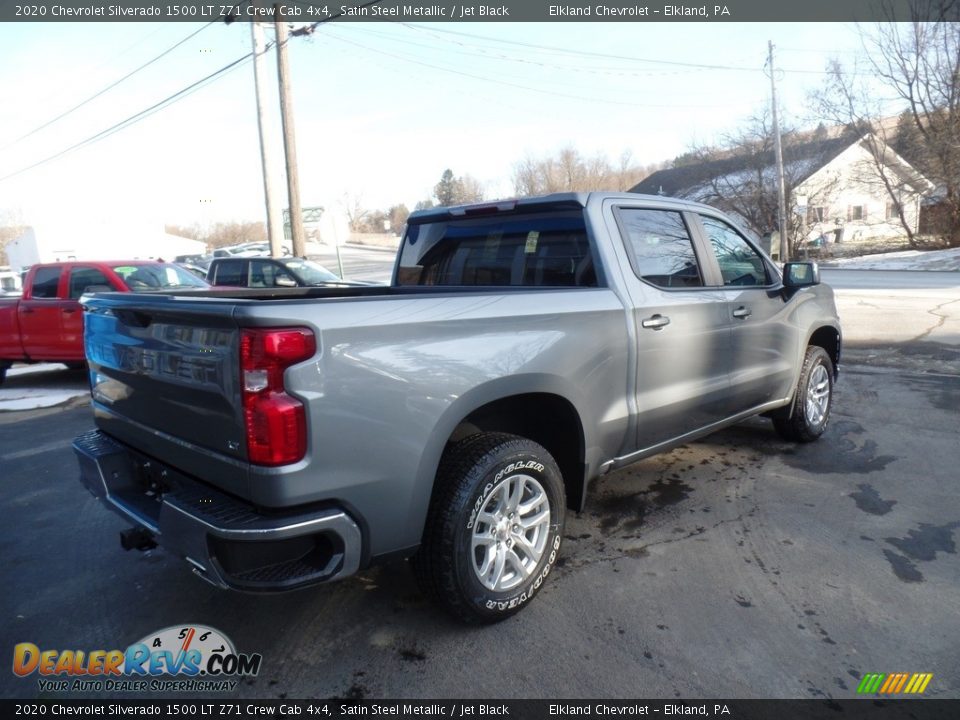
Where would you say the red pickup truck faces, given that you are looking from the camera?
facing the viewer and to the right of the viewer

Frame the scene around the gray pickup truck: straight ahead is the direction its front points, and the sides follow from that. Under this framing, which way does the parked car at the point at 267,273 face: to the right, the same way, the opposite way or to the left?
to the right

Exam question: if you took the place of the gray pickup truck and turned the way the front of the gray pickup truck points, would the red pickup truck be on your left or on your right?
on your left

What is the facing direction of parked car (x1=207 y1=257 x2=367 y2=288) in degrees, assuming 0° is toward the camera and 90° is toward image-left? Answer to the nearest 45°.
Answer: approximately 315°

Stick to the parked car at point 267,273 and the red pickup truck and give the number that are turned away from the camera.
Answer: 0

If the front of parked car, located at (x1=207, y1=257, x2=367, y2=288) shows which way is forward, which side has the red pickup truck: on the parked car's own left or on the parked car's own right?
on the parked car's own right

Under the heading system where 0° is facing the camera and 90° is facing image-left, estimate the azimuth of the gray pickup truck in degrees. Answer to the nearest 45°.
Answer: approximately 225°
